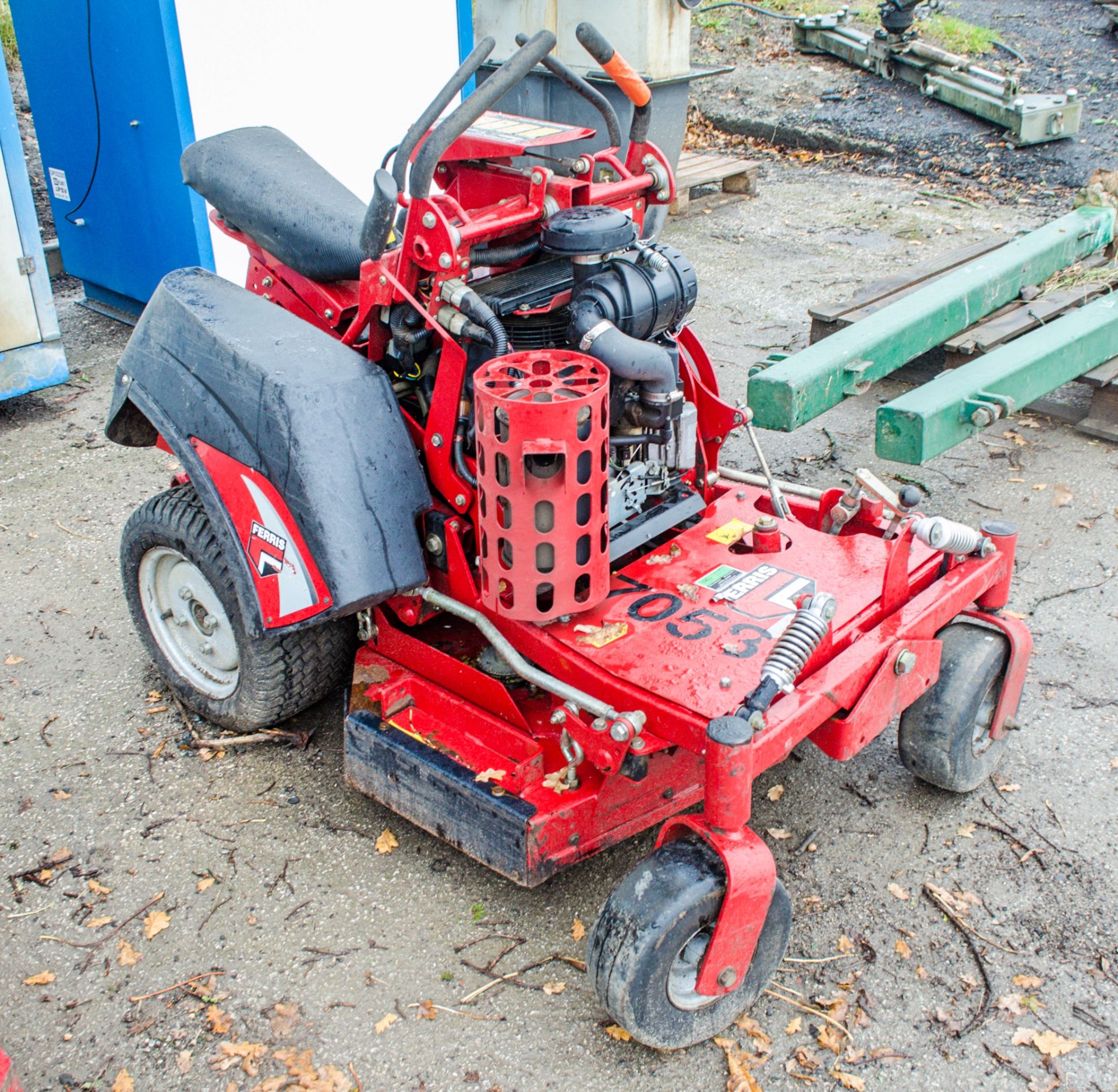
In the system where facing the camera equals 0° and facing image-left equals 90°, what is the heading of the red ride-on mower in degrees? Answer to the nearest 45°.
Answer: approximately 315°

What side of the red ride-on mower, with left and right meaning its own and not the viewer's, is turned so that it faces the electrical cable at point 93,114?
back

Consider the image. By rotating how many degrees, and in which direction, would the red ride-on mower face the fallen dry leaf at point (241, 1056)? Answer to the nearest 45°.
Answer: approximately 90° to its right

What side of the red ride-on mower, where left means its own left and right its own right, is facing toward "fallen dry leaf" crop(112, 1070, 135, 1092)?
right

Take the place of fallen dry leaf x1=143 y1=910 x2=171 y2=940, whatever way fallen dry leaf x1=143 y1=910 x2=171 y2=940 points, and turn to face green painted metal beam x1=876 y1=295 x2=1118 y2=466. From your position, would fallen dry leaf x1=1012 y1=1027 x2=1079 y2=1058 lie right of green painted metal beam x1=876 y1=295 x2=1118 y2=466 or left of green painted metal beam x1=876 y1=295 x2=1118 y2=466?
right

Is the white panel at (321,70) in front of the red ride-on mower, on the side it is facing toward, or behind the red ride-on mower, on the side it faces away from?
behind

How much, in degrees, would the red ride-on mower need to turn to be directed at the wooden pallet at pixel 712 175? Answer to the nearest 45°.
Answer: approximately 135° to its left

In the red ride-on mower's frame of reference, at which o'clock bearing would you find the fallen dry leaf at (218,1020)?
The fallen dry leaf is roughly at 3 o'clock from the red ride-on mower.

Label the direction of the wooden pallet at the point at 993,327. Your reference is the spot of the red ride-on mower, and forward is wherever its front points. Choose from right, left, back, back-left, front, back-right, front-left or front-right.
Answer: left

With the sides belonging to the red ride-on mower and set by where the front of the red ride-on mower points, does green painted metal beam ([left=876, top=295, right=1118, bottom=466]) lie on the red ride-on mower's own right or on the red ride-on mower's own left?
on the red ride-on mower's own left
